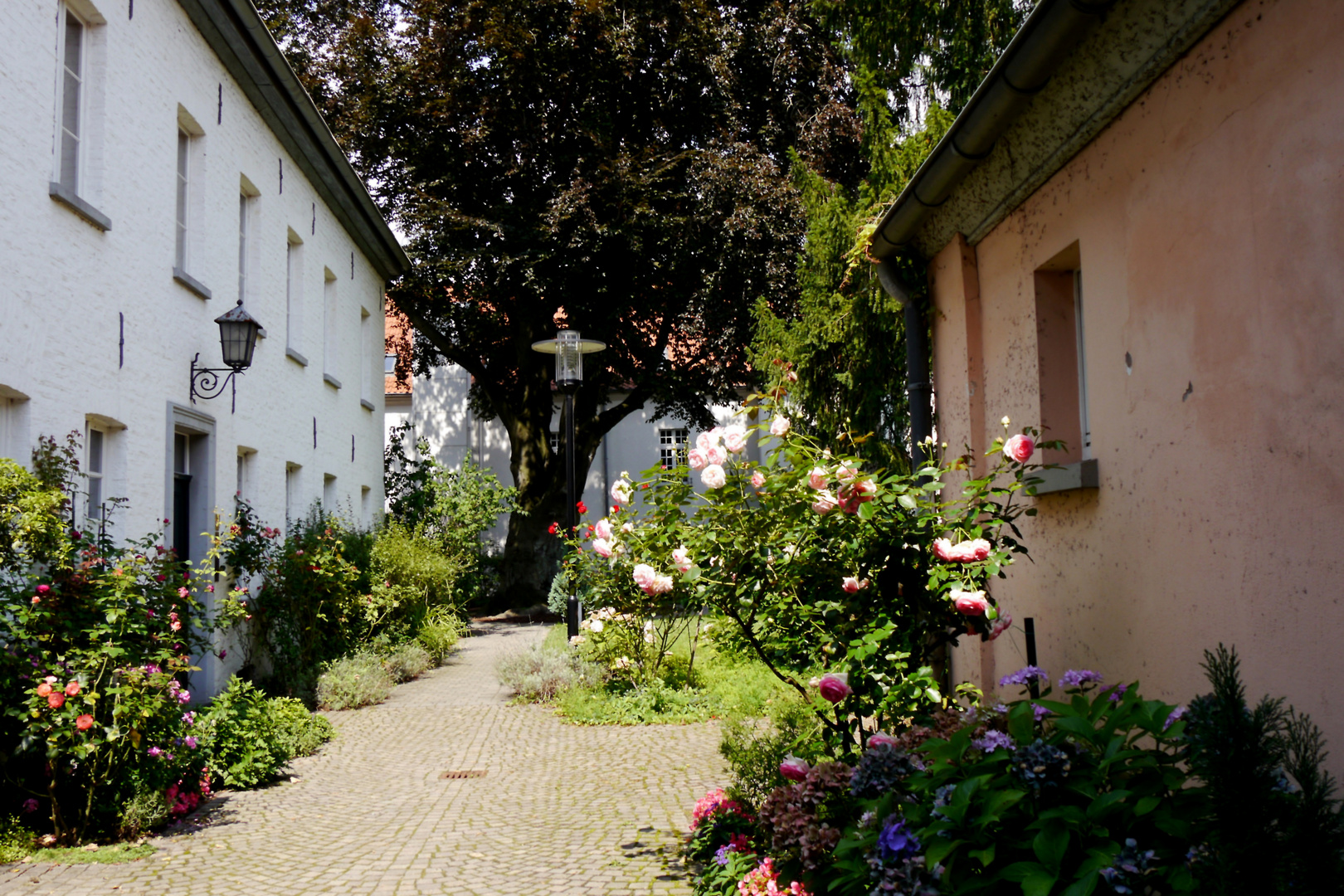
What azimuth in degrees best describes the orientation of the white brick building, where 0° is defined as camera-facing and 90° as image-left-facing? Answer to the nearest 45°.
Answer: approximately 315°

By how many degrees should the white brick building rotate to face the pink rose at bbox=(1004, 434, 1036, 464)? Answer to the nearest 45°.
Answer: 0° — it already faces it

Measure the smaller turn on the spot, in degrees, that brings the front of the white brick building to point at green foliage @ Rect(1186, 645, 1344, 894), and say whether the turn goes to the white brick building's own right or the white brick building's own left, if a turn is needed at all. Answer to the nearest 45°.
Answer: approximately 45° to the white brick building's own right

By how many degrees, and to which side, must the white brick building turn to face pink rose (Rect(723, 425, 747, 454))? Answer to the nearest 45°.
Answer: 0° — it already faces it

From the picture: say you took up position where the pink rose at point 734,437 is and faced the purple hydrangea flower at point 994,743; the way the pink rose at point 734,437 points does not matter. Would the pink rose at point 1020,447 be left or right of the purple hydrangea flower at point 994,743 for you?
left
